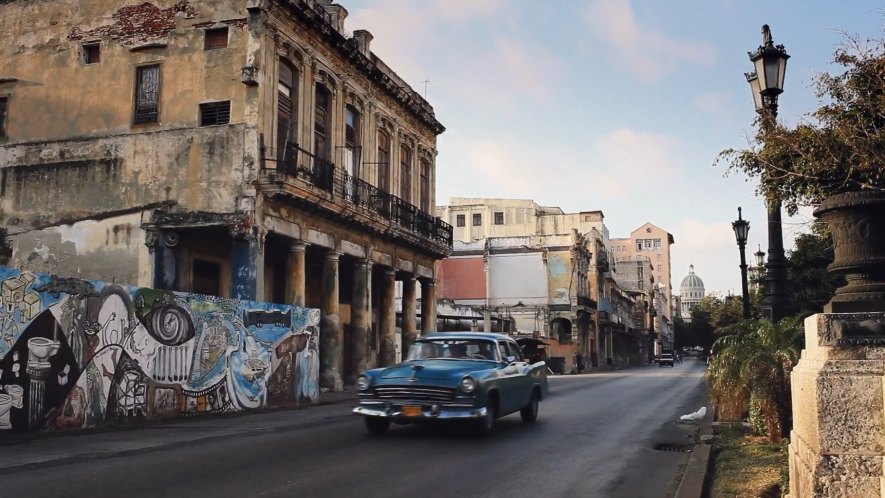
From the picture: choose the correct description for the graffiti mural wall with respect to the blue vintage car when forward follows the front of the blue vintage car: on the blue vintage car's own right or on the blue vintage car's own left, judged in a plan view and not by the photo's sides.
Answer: on the blue vintage car's own right

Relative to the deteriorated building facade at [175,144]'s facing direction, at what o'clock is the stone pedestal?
The stone pedestal is roughly at 1 o'clock from the deteriorated building facade.

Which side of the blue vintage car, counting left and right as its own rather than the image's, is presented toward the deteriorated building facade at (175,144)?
right

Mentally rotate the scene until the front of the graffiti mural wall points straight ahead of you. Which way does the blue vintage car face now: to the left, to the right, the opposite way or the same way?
to the right

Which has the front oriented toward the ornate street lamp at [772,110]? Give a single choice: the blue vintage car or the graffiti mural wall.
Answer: the graffiti mural wall

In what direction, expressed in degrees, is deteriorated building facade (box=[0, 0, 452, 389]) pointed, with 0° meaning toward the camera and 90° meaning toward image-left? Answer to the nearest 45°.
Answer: approximately 315°

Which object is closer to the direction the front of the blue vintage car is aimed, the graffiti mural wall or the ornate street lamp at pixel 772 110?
the graffiti mural wall

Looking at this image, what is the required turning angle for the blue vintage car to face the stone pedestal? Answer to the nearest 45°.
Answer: approximately 45° to its left

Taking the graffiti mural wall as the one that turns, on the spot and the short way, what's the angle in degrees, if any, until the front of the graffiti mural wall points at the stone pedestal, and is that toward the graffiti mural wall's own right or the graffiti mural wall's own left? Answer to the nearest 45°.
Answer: approximately 45° to the graffiti mural wall's own right

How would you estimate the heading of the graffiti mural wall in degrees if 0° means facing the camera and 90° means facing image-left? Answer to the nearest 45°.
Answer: approximately 315°
